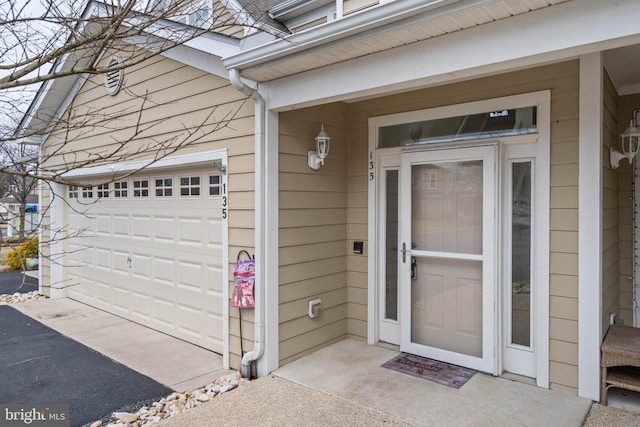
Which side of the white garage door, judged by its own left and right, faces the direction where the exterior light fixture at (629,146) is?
left

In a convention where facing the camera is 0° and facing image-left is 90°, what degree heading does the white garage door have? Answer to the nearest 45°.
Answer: approximately 45°

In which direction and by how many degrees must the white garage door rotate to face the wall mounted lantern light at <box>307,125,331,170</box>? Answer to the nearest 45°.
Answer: approximately 90° to its left

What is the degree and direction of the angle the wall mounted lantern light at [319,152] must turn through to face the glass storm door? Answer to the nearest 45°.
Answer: approximately 45° to its left

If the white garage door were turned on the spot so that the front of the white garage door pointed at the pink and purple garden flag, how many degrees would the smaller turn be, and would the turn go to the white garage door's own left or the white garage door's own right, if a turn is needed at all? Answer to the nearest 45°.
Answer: approximately 45° to the white garage door's own left

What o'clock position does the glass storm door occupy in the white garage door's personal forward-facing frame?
The glass storm door is roughly at 9 o'clock from the white garage door.

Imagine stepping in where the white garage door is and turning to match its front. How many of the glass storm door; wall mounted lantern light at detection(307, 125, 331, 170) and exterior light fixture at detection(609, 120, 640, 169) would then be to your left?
3
